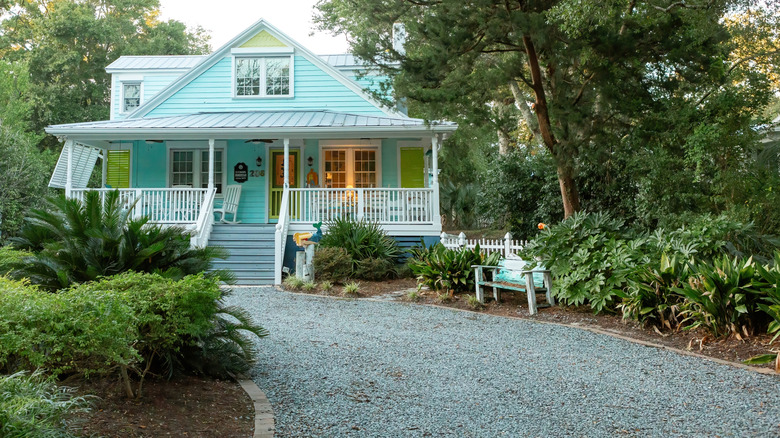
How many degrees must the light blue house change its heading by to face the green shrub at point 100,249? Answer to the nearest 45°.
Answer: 0° — it already faces it

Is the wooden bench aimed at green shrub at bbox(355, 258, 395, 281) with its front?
no

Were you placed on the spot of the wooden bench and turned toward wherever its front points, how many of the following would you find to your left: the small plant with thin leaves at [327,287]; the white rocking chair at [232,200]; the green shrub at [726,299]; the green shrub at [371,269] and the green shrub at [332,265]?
1

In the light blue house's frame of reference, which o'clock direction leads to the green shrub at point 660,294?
The green shrub is roughly at 11 o'clock from the light blue house.

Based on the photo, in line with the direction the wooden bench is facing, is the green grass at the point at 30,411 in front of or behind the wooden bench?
in front

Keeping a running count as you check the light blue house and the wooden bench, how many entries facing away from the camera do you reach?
0

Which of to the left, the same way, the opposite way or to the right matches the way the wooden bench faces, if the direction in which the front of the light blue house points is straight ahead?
to the right

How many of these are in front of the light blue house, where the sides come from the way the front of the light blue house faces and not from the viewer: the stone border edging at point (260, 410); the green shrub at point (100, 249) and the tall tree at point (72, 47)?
2

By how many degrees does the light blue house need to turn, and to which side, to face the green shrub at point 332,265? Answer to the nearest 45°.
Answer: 0° — it already faces it

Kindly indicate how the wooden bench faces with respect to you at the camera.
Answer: facing the viewer and to the left of the viewer

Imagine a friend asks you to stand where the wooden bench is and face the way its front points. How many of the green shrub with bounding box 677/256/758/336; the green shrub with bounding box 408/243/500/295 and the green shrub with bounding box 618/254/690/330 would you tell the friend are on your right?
1

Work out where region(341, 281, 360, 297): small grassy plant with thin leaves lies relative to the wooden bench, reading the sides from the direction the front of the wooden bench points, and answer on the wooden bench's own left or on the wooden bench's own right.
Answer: on the wooden bench's own right

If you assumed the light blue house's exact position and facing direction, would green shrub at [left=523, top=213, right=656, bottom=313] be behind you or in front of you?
in front

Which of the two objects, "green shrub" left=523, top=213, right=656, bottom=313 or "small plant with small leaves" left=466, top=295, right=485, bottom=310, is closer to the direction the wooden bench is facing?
the small plant with small leaves

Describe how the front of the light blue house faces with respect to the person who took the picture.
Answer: facing the viewer

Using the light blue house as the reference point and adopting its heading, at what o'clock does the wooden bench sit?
The wooden bench is roughly at 11 o'clock from the light blue house.

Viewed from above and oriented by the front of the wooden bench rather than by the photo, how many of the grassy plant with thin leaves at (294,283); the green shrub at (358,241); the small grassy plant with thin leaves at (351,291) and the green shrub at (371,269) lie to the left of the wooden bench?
0
